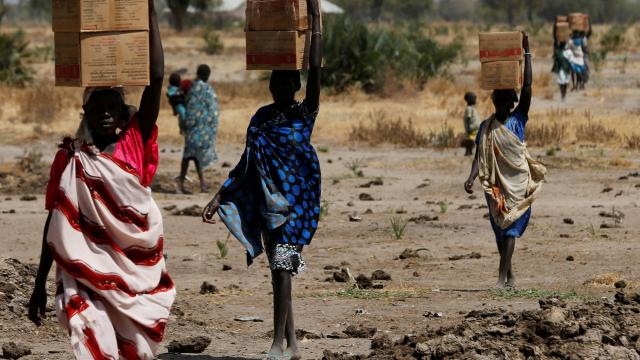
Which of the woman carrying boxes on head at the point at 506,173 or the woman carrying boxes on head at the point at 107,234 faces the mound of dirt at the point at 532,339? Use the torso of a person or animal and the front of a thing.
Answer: the woman carrying boxes on head at the point at 506,173

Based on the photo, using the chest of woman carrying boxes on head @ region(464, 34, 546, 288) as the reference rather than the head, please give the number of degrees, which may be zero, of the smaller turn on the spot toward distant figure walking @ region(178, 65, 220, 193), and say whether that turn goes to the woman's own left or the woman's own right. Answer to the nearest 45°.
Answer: approximately 135° to the woman's own right

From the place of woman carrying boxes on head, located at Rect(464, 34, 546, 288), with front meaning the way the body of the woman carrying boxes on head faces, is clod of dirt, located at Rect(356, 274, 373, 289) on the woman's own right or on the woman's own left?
on the woman's own right

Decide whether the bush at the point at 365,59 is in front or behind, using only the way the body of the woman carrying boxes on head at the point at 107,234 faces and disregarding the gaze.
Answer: behind

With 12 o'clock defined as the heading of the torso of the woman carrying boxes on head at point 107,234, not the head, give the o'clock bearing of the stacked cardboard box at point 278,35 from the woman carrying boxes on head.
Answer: The stacked cardboard box is roughly at 7 o'clock from the woman carrying boxes on head.
